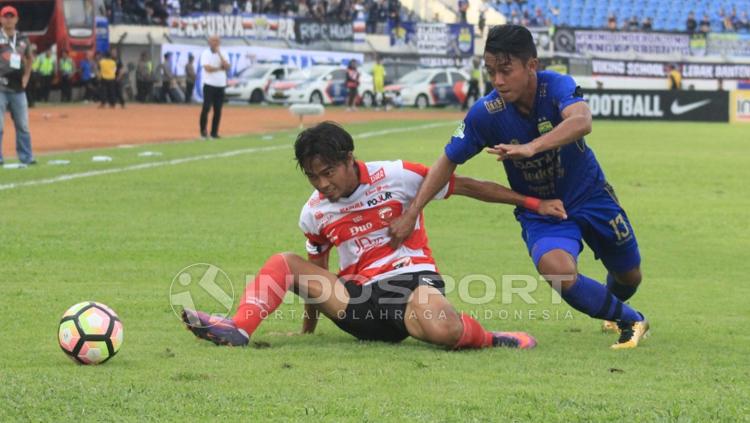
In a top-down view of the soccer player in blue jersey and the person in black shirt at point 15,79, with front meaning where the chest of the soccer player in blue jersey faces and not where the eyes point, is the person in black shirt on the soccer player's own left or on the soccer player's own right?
on the soccer player's own right

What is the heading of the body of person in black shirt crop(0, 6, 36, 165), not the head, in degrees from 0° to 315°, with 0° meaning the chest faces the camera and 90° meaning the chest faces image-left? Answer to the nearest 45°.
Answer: approximately 0°

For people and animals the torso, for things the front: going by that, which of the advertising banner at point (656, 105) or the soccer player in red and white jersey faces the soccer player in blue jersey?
the advertising banner

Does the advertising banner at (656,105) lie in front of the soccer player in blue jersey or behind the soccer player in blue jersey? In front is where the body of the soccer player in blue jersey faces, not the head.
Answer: behind

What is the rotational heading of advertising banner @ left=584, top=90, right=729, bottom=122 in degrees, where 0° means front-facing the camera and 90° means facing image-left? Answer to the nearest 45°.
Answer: approximately 0°

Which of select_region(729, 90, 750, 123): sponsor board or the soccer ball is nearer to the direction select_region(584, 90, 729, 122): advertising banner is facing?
the soccer ball

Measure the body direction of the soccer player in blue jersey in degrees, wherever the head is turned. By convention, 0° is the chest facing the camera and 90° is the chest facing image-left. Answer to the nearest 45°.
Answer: approximately 45°

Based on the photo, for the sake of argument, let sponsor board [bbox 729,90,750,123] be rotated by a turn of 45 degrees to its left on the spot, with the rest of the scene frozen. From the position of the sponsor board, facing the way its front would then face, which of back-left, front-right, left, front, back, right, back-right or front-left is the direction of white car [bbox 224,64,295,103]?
back-right

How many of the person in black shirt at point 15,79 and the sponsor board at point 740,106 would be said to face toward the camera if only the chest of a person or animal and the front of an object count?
2
